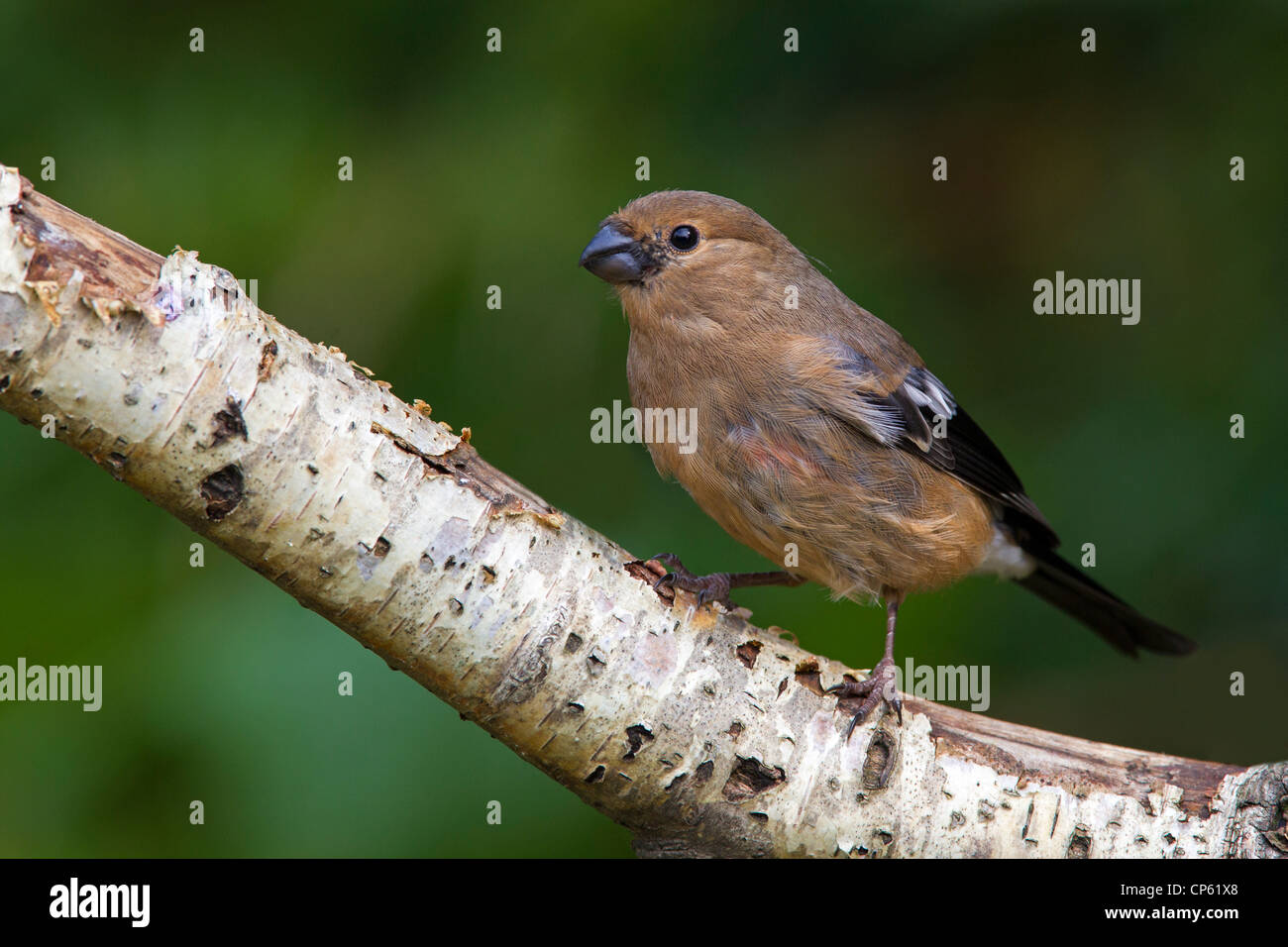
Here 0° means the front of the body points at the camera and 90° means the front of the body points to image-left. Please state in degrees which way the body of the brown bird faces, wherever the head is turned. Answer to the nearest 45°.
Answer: approximately 90°
